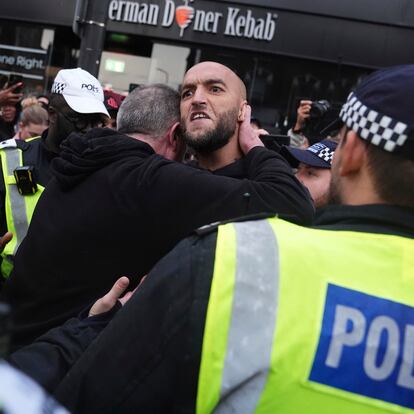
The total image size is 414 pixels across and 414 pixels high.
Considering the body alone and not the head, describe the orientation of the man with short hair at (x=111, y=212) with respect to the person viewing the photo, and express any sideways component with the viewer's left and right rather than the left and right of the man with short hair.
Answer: facing away from the viewer and to the right of the viewer

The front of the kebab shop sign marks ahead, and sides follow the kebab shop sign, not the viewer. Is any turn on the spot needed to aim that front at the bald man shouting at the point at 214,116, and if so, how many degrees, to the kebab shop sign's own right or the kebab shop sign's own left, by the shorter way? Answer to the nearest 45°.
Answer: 0° — it already faces them

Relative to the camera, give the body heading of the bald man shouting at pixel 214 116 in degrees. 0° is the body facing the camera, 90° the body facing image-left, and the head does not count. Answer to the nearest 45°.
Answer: approximately 45°

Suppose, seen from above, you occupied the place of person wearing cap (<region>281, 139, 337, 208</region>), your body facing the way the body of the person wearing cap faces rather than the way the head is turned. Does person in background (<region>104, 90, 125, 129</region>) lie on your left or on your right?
on your right

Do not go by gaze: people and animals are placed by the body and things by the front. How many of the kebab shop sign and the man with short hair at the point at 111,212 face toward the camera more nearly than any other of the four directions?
1

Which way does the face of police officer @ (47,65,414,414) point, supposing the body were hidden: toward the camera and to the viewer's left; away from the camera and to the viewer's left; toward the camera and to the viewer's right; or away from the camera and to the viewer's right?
away from the camera and to the viewer's left

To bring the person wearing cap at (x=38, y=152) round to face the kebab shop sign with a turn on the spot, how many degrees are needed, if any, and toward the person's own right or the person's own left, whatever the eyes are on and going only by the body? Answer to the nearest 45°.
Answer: approximately 135° to the person's own left

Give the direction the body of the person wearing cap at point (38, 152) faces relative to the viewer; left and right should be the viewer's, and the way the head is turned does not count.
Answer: facing the viewer and to the right of the viewer

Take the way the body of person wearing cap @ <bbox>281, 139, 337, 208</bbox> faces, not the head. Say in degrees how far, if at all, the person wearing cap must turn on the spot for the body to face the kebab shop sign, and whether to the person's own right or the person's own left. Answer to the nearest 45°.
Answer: approximately 135° to the person's own right

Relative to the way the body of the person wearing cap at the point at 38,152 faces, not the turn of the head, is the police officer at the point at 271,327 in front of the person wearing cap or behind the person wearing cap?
in front

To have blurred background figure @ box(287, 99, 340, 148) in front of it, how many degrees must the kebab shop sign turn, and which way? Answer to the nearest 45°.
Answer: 0° — it already faces them

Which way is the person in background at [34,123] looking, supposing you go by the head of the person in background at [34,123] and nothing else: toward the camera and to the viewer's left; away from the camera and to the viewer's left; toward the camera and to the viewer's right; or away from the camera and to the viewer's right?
toward the camera and to the viewer's right

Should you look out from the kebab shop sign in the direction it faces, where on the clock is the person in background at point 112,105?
The person in background is roughly at 12 o'clock from the kebab shop sign.
